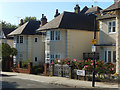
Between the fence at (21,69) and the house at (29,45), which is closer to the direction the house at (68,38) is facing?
the fence

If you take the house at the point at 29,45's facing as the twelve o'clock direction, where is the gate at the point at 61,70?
The gate is roughly at 10 o'clock from the house.

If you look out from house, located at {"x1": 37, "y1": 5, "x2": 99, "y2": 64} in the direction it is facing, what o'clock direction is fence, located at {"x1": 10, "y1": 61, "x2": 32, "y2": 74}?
The fence is roughly at 2 o'clock from the house.

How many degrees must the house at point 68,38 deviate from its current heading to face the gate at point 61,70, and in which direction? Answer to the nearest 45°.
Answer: approximately 45° to its left

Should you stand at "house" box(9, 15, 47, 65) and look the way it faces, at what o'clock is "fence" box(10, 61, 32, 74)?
The fence is roughly at 11 o'clock from the house.

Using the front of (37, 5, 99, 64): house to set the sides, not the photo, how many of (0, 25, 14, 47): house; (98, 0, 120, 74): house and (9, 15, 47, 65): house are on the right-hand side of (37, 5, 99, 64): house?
2

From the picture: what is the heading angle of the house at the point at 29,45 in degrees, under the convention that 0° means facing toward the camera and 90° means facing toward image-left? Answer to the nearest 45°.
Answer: approximately 45°

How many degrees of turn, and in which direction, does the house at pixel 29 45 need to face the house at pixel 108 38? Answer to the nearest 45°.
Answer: approximately 90° to its left

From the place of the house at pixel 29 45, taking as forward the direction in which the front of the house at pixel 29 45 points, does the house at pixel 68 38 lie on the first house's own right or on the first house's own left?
on the first house's own left

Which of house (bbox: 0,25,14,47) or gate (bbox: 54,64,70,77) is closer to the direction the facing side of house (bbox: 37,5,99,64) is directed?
the gate
